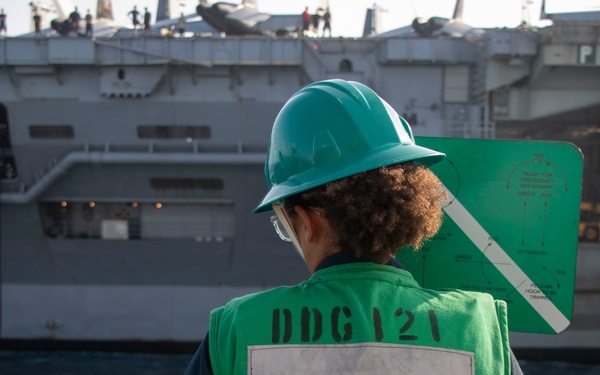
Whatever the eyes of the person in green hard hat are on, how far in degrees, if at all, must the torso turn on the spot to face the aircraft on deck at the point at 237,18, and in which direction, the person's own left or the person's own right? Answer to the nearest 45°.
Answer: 0° — they already face it

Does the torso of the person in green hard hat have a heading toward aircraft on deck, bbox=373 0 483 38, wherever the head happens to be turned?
yes

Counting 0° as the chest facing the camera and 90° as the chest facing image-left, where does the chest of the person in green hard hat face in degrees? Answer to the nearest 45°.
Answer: approximately 180°

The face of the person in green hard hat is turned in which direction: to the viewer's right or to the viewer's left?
to the viewer's left
